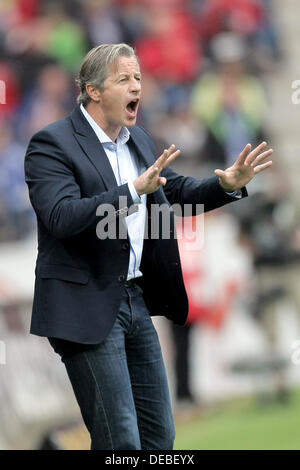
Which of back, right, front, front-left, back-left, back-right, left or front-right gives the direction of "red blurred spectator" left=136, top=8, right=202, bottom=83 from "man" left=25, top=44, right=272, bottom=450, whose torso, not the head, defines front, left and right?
back-left

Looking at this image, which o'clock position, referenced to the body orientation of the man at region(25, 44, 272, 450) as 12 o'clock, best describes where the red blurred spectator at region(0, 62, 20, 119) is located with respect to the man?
The red blurred spectator is roughly at 7 o'clock from the man.

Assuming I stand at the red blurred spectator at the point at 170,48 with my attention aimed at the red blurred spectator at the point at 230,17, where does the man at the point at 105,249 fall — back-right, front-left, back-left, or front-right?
back-right

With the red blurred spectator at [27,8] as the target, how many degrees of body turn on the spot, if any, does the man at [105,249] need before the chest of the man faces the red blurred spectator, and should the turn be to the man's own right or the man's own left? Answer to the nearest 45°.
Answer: approximately 135° to the man's own left

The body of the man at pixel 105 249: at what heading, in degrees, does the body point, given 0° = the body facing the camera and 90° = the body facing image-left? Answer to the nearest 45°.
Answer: approximately 315°

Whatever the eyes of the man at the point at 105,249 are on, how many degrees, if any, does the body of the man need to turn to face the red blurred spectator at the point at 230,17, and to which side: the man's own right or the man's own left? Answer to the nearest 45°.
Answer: approximately 135° to the man's own left
